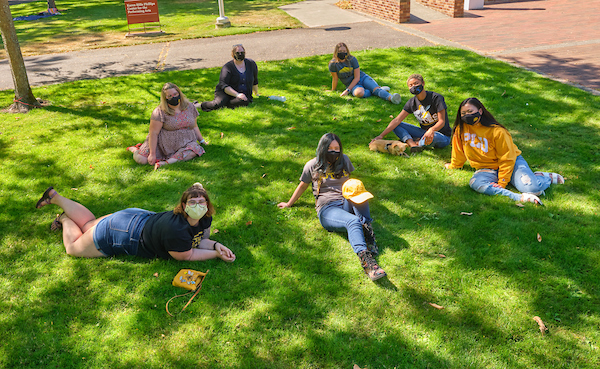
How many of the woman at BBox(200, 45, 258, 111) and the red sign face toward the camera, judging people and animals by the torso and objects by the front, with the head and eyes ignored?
2

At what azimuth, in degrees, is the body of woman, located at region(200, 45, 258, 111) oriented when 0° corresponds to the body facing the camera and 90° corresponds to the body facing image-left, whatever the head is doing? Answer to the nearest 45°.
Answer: approximately 0°

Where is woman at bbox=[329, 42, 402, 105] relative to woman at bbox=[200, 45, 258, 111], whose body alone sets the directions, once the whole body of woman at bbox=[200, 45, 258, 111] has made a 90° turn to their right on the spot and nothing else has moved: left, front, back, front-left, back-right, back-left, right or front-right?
back

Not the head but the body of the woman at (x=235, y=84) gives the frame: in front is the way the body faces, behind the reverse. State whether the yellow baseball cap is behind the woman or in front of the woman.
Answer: in front

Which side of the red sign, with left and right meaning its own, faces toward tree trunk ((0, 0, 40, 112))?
front

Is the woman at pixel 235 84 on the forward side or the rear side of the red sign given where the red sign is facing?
on the forward side

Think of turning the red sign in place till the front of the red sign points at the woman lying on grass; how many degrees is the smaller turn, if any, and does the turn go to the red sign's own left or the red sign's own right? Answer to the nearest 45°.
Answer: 0° — it already faces them

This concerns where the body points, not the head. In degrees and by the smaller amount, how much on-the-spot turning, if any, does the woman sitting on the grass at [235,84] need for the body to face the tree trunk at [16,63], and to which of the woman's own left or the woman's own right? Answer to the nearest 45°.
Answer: approximately 90° to the woman's own right
